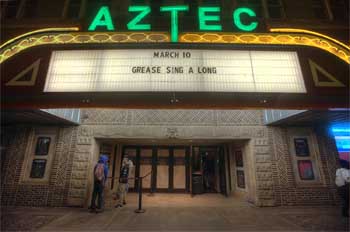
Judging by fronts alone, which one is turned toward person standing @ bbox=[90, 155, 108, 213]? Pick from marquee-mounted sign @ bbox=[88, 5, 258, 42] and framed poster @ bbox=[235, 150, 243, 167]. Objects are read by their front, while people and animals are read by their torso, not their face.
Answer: the framed poster

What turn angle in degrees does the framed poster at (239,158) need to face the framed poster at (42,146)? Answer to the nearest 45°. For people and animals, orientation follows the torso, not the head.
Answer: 0° — it already faces it

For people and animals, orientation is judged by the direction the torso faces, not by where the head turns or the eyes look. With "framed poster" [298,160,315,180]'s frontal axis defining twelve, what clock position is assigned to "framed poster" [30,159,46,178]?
"framed poster" [30,159,46,178] is roughly at 2 o'clock from "framed poster" [298,160,315,180].

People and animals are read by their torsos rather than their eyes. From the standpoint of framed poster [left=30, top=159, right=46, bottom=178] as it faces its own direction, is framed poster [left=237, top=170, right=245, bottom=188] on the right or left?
on its left

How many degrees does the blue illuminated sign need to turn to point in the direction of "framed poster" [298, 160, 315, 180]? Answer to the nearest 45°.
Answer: approximately 45° to its right

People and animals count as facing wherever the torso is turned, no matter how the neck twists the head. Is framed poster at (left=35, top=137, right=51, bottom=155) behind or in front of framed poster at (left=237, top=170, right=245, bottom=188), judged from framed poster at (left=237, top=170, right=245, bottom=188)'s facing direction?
in front

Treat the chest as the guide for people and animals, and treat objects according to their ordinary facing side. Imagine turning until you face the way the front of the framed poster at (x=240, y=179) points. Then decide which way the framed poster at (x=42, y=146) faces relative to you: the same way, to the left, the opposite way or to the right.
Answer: to the left

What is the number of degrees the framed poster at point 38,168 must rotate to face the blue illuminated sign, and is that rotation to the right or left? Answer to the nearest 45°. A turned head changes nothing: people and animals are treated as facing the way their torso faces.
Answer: approximately 45° to its left

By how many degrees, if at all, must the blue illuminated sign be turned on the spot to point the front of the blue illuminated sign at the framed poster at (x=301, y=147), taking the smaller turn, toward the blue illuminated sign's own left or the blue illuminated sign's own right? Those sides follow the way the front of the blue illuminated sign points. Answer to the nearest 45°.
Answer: approximately 45° to the blue illuminated sign's own right

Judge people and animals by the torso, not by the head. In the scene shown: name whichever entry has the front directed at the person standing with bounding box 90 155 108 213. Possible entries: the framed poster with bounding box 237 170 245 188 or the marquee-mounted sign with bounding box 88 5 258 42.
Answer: the framed poster
